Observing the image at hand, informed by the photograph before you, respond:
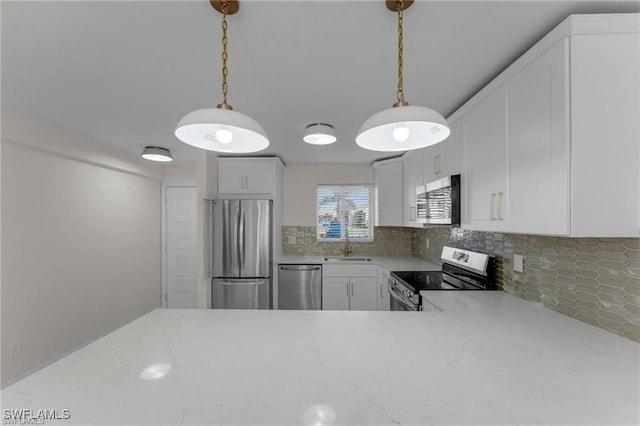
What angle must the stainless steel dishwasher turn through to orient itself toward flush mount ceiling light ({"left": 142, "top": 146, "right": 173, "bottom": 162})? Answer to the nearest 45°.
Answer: approximately 90° to its right

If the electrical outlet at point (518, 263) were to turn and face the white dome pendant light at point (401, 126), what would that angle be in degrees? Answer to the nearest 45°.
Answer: approximately 45° to its left

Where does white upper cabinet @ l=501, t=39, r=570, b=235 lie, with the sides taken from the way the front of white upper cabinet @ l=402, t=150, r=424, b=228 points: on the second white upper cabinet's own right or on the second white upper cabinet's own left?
on the second white upper cabinet's own left

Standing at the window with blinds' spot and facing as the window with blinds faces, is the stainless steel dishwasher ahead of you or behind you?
ahead

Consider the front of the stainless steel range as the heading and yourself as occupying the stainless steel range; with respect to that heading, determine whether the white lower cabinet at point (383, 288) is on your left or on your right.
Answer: on your right

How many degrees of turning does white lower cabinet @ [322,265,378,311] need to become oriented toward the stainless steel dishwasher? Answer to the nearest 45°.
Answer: approximately 90° to its right

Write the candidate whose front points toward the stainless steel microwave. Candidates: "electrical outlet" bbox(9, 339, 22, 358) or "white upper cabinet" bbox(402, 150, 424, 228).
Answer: the electrical outlet

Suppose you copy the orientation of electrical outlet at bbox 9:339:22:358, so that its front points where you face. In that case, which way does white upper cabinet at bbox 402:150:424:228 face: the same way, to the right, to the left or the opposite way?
the opposite way

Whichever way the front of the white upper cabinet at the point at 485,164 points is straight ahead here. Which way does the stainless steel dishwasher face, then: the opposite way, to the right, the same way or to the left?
to the left

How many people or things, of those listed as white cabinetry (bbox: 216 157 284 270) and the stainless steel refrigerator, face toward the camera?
2

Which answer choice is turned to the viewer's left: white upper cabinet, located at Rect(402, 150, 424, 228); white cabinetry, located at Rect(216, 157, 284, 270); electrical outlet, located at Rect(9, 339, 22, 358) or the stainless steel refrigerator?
the white upper cabinet

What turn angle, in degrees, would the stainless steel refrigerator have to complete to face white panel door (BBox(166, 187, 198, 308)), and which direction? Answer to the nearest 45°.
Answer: approximately 135° to its right
